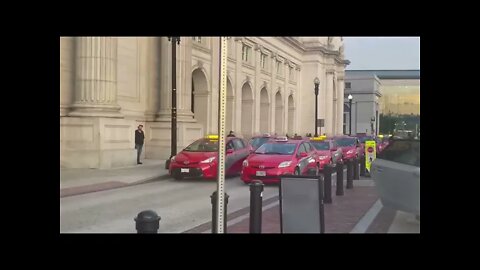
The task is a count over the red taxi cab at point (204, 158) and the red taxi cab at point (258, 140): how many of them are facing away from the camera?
0

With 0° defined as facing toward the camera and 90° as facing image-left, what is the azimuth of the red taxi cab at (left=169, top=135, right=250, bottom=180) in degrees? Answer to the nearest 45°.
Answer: approximately 45°

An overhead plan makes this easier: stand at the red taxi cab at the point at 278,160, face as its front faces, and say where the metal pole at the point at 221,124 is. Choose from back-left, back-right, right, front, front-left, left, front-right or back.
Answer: front-left

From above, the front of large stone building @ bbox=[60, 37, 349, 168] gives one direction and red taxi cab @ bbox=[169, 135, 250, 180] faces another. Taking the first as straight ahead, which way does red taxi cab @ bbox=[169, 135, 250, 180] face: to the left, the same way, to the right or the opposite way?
to the right

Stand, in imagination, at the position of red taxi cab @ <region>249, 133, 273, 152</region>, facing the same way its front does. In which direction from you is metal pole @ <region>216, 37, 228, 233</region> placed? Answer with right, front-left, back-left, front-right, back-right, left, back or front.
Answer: front-left

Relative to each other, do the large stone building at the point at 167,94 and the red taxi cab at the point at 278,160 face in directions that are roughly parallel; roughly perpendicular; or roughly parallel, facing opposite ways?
roughly perpendicular

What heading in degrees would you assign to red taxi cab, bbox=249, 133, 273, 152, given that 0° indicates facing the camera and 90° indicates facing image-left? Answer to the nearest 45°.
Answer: approximately 45°

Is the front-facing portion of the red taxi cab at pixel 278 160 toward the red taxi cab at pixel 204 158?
no
